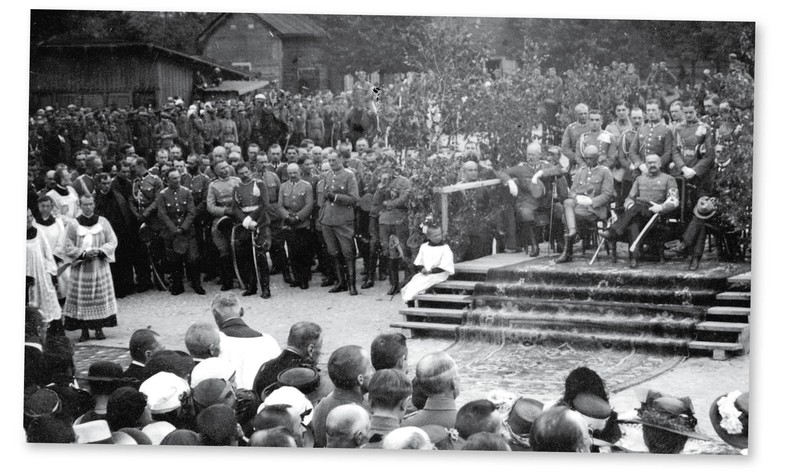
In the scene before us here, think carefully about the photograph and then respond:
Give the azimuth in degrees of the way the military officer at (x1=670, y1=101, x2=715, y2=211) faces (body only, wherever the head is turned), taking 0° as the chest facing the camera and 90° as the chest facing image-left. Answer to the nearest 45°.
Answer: approximately 0°

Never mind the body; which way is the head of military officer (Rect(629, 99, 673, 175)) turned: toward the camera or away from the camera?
toward the camera

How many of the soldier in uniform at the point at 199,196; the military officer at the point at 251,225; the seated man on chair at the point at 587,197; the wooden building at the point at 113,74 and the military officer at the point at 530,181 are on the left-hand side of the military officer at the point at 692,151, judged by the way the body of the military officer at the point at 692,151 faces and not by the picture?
0

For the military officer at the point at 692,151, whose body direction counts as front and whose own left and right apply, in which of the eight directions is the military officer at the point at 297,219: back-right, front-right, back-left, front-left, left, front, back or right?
right

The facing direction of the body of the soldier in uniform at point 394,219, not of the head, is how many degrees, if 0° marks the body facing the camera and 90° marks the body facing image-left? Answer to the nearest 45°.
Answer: approximately 45°

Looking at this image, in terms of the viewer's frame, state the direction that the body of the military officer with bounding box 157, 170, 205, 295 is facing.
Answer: toward the camera

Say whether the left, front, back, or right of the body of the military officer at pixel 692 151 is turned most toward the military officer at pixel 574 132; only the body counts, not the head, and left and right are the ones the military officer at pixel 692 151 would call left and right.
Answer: right

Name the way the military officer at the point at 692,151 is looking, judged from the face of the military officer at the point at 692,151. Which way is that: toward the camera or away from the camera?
toward the camera

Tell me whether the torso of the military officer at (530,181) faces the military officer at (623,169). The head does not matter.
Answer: no

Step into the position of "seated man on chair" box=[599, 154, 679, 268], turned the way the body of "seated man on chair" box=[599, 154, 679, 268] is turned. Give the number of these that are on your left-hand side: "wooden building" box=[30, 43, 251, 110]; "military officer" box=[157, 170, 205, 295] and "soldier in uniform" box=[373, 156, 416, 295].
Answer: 0

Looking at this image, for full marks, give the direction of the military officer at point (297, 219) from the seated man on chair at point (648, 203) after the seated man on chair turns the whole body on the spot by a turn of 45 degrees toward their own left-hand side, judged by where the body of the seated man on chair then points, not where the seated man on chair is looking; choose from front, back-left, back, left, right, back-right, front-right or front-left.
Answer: right

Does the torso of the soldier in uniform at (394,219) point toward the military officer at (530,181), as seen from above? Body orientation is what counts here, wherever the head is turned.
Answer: no

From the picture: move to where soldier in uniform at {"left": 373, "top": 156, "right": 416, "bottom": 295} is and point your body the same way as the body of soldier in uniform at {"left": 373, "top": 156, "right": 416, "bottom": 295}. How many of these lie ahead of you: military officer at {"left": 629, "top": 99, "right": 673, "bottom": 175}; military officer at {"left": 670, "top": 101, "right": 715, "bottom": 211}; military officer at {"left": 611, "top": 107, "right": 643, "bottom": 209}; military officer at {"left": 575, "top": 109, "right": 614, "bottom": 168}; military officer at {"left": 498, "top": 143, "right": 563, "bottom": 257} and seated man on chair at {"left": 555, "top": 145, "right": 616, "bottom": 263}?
0

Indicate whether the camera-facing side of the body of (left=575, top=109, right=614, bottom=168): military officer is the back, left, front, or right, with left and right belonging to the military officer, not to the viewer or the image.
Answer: front

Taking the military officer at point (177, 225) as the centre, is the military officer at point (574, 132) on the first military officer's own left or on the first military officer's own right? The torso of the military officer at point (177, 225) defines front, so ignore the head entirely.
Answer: on the first military officer's own left
